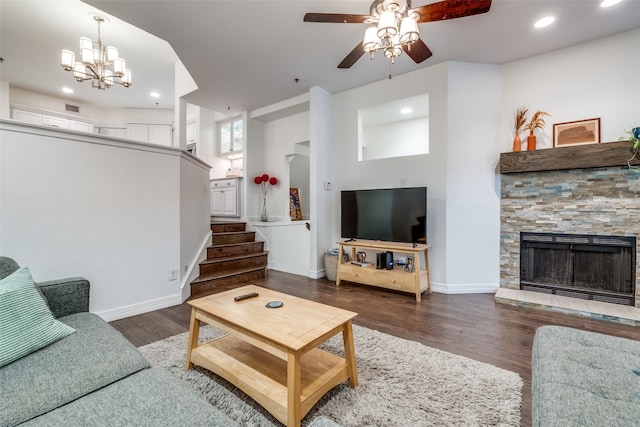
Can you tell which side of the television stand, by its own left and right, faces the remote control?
front

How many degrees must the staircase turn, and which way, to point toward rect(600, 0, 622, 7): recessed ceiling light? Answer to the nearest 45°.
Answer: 0° — it already faces it

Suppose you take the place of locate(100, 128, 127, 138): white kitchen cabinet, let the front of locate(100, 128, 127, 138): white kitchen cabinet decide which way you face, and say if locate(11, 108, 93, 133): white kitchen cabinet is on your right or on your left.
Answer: on your right

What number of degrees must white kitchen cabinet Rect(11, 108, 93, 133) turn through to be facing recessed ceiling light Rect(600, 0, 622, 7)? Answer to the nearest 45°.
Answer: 0° — it already faces it

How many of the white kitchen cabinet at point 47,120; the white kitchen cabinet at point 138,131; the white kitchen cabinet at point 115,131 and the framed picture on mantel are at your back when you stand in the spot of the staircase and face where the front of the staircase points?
3

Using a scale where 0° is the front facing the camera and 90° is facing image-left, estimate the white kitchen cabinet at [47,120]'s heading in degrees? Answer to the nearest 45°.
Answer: approximately 315°

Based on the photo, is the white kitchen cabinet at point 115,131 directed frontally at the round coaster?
yes

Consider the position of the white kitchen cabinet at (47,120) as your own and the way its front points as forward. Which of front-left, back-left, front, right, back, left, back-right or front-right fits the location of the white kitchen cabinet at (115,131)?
front-left

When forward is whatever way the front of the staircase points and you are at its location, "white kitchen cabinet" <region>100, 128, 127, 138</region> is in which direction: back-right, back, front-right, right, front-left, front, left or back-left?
back

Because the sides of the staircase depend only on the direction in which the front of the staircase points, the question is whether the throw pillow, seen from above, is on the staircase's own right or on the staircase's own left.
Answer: on the staircase's own right
